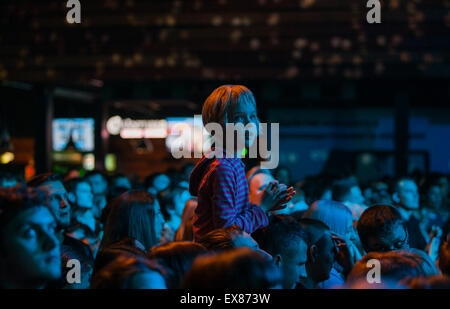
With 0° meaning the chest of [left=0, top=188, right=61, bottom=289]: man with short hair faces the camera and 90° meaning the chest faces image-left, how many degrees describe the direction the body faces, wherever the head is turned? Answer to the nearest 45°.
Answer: approximately 315°

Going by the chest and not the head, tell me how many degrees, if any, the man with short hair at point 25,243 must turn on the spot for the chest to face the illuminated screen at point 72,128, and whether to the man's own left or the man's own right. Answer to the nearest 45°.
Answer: approximately 135° to the man's own left

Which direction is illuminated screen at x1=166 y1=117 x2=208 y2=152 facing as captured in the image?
toward the camera

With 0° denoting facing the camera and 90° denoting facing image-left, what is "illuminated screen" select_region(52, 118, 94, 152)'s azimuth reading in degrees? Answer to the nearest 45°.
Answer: approximately 0°

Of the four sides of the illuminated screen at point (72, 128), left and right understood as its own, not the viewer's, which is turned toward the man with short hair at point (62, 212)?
front

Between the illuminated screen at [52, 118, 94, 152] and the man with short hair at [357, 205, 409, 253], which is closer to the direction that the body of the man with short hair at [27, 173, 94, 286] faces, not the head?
the man with short hair

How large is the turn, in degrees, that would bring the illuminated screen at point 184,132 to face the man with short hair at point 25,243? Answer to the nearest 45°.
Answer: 0° — it already faces them

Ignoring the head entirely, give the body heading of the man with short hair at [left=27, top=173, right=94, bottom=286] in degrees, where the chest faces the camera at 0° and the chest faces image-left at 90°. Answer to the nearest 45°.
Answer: approximately 315°

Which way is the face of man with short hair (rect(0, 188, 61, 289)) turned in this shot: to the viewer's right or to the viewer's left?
to the viewer's right

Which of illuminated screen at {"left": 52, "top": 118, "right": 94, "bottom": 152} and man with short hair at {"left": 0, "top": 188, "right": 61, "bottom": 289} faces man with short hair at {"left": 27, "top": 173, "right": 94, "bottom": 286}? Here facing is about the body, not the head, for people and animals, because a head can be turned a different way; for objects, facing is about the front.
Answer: the illuminated screen

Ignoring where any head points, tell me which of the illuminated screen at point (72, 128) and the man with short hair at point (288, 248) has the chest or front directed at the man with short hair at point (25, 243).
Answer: the illuminated screen
